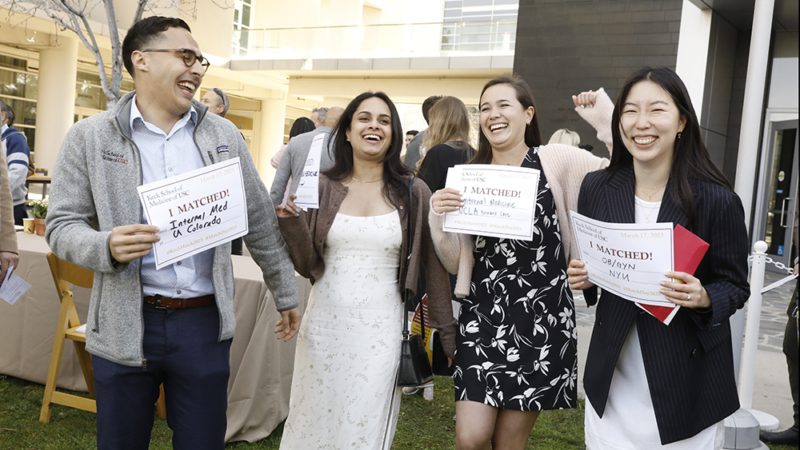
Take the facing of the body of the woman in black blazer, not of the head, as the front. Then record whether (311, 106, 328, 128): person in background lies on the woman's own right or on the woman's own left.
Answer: on the woman's own right

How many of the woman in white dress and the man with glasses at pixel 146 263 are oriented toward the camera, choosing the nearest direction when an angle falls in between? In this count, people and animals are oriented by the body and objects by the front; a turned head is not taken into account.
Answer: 2

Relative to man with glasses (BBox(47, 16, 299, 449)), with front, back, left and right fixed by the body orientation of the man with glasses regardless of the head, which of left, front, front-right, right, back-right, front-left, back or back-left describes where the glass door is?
back-left

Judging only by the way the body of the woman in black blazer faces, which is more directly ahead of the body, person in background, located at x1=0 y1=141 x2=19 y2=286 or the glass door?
the person in background

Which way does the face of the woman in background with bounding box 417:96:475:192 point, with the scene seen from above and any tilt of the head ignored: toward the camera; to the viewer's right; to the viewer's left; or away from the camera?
away from the camera

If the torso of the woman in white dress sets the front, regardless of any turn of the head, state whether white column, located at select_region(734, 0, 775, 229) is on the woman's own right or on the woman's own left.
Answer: on the woman's own left

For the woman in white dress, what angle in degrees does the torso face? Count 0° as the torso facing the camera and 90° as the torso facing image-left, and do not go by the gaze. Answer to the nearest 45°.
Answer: approximately 0°

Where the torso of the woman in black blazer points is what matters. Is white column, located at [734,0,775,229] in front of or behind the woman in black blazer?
behind

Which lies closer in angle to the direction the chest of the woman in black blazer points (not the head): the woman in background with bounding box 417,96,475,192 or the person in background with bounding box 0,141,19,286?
the person in background
